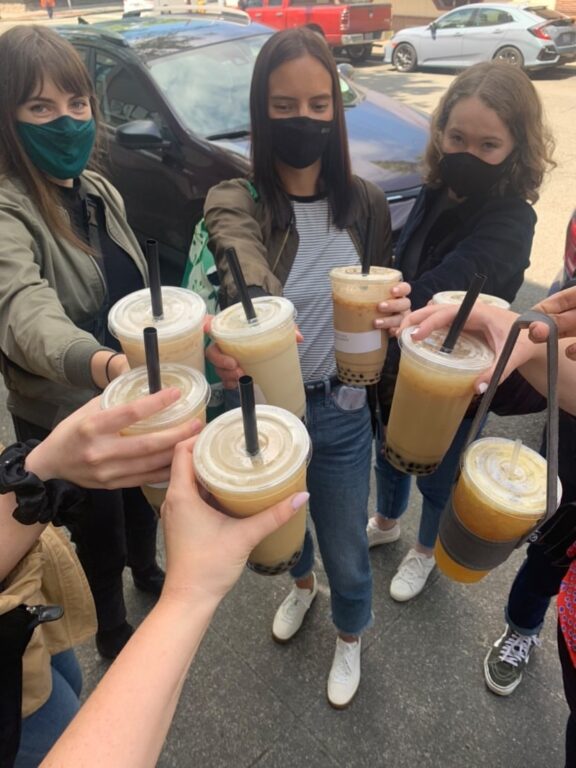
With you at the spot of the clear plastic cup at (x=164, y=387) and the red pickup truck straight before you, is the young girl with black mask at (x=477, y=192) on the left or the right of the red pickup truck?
right

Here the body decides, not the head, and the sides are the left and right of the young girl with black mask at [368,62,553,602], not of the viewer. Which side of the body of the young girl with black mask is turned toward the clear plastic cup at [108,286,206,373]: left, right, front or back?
front

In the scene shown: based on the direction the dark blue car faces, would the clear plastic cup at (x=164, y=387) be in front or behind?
in front

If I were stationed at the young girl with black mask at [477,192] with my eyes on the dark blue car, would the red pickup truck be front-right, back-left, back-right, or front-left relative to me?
front-right

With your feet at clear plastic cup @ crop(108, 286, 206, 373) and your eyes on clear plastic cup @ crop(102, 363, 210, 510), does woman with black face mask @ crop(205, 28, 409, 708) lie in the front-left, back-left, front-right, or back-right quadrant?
back-left

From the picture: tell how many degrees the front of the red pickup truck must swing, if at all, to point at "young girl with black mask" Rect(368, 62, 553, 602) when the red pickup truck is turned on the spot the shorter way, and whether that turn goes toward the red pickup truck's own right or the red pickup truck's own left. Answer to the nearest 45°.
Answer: approximately 135° to the red pickup truck's own left

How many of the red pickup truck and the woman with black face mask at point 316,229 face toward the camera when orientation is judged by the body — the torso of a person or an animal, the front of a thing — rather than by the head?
1

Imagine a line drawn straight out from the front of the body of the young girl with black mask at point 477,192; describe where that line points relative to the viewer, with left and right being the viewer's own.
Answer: facing the viewer and to the left of the viewer

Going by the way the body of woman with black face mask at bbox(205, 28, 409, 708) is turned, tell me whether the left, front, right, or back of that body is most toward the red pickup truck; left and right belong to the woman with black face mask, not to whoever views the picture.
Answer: back

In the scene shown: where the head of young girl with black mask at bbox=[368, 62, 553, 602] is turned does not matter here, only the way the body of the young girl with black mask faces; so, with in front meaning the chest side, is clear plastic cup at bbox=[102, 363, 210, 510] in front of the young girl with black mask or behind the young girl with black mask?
in front

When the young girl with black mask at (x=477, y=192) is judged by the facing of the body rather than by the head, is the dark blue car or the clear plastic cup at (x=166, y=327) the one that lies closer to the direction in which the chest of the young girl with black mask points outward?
the clear plastic cup

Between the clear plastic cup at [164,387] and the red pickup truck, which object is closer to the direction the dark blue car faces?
the clear plastic cup

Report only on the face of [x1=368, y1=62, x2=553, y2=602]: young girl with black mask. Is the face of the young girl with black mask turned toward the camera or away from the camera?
toward the camera

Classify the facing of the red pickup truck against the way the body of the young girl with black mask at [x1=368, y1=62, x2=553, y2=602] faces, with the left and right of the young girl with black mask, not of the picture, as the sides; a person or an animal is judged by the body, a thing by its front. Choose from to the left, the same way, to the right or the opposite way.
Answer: to the right

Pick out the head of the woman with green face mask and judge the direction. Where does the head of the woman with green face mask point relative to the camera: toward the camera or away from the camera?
toward the camera

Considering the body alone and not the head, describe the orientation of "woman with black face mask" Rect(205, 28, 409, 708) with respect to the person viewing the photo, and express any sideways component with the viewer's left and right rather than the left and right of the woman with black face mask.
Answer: facing the viewer

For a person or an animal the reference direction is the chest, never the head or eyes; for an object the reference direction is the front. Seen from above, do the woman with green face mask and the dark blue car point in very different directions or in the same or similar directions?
same or similar directions

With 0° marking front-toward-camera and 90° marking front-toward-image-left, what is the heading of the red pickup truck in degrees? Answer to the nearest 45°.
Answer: approximately 135°

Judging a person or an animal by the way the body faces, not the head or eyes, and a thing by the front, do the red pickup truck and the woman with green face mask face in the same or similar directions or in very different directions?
very different directions
